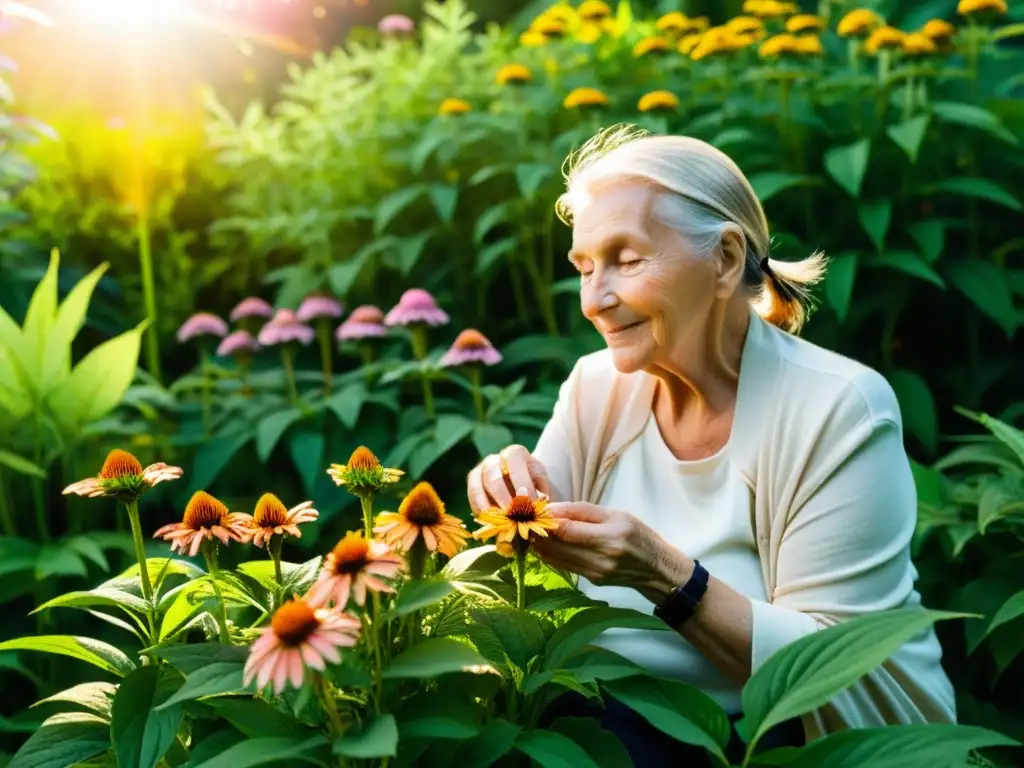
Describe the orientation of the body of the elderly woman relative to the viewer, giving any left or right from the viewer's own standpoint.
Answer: facing the viewer and to the left of the viewer

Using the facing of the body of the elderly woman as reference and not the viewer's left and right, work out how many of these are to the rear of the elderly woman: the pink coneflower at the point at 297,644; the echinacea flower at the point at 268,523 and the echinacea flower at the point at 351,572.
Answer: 0

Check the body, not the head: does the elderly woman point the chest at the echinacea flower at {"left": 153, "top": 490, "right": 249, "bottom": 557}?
yes

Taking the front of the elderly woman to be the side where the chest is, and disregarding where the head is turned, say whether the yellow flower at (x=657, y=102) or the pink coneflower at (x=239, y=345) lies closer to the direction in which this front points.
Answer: the pink coneflower

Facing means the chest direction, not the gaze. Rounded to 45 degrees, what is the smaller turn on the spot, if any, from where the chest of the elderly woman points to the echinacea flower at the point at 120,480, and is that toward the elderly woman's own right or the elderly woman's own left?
0° — they already face it

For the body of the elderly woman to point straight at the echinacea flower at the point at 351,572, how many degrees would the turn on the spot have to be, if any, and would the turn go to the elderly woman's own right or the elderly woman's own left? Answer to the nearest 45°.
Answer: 0° — they already face it

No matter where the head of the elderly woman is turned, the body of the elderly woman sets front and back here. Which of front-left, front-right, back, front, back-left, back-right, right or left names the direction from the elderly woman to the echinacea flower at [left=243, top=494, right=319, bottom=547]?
front

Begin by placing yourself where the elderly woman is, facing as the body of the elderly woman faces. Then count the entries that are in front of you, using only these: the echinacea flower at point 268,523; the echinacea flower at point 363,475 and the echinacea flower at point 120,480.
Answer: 3

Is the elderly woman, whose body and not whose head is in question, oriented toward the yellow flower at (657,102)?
no

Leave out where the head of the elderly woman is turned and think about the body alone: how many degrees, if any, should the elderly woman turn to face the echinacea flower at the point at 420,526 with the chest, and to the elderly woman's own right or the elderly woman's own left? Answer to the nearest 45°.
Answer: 0° — they already face it

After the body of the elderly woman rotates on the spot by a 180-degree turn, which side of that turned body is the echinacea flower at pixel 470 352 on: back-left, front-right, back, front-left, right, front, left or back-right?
left

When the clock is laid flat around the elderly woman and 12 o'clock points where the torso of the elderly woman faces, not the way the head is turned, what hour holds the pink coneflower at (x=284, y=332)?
The pink coneflower is roughly at 3 o'clock from the elderly woman.

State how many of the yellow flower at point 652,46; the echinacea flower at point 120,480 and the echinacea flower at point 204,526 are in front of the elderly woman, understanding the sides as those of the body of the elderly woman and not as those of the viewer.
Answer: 2

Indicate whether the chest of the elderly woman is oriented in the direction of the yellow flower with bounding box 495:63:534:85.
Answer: no

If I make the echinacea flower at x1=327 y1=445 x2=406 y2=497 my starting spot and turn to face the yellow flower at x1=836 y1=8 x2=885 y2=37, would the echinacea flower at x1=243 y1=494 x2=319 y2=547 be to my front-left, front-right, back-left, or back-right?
back-left

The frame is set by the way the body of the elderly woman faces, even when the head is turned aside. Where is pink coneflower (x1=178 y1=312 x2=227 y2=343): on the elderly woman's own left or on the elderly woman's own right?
on the elderly woman's own right

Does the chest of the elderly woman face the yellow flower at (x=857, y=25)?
no

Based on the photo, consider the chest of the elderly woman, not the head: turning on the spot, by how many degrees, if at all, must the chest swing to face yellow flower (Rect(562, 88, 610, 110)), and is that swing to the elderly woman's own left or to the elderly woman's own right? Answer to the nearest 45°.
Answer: approximately 135° to the elderly woman's own right

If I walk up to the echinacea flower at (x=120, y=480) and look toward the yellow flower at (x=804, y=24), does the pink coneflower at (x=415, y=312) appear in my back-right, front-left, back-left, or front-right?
front-left

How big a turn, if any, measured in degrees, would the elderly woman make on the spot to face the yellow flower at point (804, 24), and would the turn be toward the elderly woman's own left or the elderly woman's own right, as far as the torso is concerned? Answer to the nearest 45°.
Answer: approximately 135° to the elderly woman's own right
